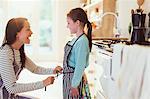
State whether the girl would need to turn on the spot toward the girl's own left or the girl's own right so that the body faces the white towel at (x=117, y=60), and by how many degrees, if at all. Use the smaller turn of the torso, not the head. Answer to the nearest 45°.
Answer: approximately 135° to the girl's own left

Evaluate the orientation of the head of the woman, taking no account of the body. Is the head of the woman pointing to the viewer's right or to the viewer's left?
to the viewer's right

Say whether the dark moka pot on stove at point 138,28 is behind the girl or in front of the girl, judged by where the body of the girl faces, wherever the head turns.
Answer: behind

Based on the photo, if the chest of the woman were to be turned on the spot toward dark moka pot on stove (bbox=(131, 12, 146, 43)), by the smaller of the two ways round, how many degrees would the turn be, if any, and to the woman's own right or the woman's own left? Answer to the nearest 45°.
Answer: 0° — they already face it

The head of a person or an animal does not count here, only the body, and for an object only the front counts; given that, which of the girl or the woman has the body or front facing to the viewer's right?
the woman

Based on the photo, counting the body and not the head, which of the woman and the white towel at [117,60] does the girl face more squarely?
the woman

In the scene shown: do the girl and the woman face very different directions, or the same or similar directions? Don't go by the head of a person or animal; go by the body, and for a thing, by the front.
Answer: very different directions

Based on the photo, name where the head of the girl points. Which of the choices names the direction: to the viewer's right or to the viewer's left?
to the viewer's left

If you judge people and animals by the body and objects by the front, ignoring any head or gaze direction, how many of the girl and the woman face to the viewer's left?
1

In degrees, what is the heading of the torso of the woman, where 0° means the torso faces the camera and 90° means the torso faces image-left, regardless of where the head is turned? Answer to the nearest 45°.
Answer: approximately 270°

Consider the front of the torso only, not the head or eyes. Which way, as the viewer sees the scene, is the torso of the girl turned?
to the viewer's left
